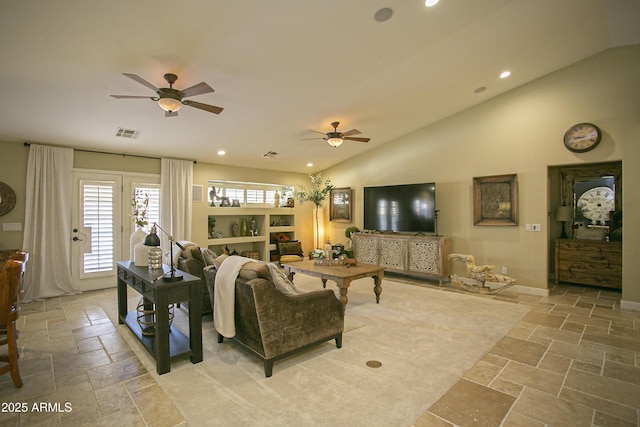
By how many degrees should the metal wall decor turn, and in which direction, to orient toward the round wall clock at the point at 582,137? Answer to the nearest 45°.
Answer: approximately 45° to its left

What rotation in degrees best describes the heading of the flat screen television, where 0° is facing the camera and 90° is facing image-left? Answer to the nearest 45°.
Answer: approximately 45°

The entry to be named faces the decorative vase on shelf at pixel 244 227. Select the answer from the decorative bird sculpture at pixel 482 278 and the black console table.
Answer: the decorative bird sculpture

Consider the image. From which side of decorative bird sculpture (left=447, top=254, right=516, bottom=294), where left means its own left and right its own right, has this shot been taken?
left

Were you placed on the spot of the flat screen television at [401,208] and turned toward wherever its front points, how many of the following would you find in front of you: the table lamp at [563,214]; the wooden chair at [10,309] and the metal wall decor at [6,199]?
2
